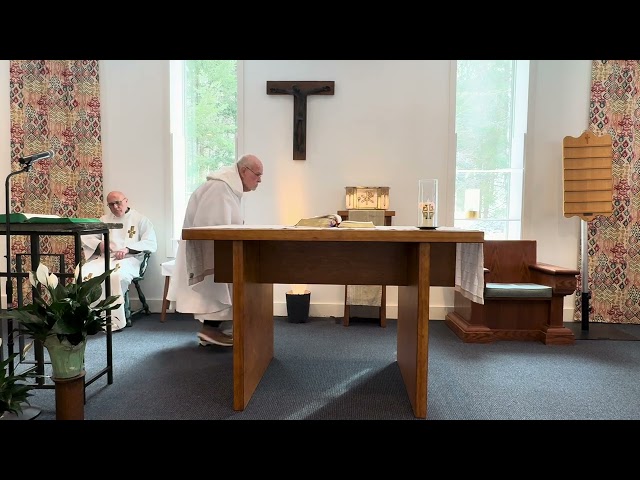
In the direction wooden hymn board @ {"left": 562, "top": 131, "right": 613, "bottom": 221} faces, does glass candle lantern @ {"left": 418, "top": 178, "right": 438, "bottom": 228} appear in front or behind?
in front

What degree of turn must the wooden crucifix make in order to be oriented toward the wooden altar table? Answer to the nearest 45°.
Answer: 0° — it already faces it

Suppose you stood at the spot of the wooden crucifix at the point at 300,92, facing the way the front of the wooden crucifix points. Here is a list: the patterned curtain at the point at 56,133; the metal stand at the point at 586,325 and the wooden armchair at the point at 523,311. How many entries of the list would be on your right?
1

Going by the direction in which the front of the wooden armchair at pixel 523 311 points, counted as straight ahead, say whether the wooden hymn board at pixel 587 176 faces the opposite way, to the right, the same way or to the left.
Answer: the same way

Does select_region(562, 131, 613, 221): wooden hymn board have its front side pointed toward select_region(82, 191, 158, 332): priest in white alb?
no

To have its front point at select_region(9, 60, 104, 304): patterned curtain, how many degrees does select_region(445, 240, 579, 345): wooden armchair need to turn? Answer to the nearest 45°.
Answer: approximately 90° to its right

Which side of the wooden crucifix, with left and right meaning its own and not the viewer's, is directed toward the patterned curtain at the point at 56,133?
right

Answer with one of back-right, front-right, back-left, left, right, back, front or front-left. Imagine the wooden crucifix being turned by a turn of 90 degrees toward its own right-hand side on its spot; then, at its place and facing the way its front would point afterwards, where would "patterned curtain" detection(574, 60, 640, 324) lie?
back

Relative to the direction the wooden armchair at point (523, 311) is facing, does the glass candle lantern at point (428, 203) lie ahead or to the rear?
ahead

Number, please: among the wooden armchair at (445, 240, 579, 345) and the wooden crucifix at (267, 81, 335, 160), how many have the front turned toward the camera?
2

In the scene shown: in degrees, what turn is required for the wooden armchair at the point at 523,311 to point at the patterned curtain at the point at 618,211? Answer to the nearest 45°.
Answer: approximately 135° to its left

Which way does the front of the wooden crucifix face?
toward the camera

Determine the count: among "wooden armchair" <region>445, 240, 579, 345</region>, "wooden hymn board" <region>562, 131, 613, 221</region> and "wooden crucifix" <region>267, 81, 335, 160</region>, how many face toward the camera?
3

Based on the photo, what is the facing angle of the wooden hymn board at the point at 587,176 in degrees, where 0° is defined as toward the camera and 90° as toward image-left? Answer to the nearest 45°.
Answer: approximately 0°

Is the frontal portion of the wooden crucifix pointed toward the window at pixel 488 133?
no
